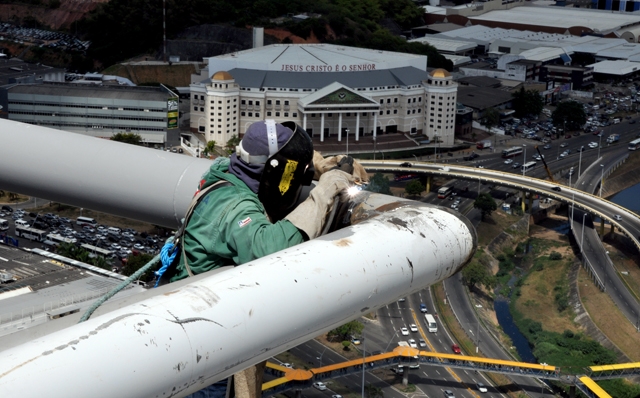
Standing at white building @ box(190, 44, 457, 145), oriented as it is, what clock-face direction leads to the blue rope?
The blue rope is roughly at 12 o'clock from the white building.

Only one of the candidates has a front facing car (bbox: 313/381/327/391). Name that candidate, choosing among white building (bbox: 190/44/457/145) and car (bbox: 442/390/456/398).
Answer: the white building

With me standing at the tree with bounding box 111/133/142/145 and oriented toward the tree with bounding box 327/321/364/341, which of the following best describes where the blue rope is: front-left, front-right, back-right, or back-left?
front-right

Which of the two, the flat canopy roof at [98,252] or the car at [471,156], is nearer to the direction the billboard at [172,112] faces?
the flat canopy roof

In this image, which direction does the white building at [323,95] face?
toward the camera

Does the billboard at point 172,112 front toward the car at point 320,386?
yes

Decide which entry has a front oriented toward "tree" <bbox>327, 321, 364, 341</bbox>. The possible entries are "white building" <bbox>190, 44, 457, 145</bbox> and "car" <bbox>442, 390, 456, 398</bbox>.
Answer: the white building

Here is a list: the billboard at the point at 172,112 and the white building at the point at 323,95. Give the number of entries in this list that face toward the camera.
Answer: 2

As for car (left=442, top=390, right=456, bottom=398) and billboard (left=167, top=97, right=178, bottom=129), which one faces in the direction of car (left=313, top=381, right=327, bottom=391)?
the billboard

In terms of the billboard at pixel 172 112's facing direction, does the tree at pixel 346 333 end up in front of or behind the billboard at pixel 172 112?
in front

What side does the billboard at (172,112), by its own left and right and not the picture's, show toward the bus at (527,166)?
front

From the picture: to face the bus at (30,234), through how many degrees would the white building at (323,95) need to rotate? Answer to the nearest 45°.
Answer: approximately 45° to its right

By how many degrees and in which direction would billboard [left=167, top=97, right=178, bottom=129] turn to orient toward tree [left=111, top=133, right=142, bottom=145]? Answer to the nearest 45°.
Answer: approximately 45° to its right

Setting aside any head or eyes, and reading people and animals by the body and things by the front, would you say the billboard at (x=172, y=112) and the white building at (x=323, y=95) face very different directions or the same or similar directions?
same or similar directions

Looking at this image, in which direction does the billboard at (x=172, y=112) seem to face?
toward the camera

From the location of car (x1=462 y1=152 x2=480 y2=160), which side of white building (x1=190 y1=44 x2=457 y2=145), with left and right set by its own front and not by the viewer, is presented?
left
